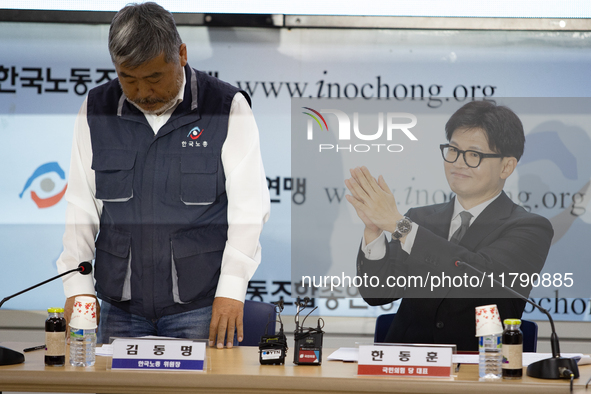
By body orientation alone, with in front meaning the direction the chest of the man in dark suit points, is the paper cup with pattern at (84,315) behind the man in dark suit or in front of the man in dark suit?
in front

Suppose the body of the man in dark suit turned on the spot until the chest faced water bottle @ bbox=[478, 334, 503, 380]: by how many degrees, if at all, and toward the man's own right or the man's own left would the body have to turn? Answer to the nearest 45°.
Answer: approximately 45° to the man's own left

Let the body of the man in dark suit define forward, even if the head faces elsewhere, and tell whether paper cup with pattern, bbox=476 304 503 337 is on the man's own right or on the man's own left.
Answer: on the man's own left

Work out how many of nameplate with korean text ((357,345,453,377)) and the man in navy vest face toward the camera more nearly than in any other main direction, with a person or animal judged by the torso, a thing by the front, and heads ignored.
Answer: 2

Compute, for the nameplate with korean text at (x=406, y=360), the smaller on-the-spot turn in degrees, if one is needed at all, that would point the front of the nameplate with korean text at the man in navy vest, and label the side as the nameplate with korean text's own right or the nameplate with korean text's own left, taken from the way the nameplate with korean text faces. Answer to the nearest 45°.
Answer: approximately 135° to the nameplate with korean text's own right

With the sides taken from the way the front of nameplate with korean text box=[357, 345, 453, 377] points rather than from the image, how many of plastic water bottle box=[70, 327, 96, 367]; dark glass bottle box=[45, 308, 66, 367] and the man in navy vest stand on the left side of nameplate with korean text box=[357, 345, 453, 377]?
0

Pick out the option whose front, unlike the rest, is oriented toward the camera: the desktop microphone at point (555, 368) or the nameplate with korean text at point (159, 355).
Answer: the nameplate with korean text

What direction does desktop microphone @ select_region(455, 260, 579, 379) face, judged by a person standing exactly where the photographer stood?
facing away from the viewer and to the left of the viewer

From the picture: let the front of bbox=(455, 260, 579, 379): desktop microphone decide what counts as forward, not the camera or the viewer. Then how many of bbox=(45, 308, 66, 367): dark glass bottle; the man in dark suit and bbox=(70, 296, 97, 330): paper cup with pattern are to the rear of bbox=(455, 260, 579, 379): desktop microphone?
0

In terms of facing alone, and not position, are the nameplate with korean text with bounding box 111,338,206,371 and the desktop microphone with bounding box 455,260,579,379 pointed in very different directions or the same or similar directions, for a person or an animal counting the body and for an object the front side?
very different directions

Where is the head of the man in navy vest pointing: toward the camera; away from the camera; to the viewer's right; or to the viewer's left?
toward the camera

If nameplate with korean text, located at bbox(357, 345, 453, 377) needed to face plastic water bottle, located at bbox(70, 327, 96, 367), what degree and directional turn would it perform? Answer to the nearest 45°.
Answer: approximately 90° to its right
